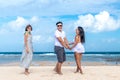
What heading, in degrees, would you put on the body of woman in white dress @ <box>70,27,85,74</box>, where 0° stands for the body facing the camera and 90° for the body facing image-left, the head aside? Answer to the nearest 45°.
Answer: approximately 90°

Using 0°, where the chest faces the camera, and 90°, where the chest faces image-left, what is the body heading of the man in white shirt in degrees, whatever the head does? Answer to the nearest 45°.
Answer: approximately 315°

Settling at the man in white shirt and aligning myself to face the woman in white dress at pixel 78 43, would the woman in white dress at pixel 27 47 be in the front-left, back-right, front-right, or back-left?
back-left

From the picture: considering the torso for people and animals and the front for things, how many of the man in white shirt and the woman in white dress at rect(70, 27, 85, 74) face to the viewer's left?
1

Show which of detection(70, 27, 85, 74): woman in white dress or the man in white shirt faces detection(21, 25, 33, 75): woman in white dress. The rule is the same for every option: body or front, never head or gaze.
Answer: detection(70, 27, 85, 74): woman in white dress

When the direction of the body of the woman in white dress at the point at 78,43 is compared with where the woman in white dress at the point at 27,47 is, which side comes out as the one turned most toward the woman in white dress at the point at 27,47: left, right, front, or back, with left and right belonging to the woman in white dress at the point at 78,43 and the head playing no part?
front

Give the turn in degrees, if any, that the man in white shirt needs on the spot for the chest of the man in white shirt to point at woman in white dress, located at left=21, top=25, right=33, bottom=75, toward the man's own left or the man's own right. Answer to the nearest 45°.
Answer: approximately 135° to the man's own right

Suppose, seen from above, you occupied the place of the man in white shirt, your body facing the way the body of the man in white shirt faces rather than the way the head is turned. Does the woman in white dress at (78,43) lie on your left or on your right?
on your left

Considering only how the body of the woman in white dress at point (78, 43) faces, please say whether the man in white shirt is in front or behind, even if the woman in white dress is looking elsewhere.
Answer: in front
